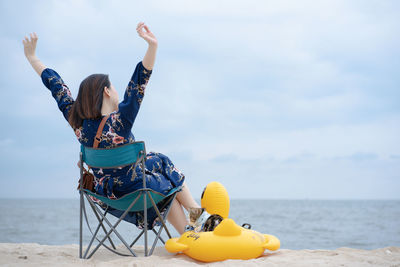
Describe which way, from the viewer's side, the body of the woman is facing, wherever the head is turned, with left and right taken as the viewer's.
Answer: facing away from the viewer and to the right of the viewer

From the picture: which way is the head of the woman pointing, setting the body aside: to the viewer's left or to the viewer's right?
to the viewer's right

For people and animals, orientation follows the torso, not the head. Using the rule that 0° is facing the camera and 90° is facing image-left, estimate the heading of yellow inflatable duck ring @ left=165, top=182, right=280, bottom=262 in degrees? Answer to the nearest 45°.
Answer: approximately 180°
